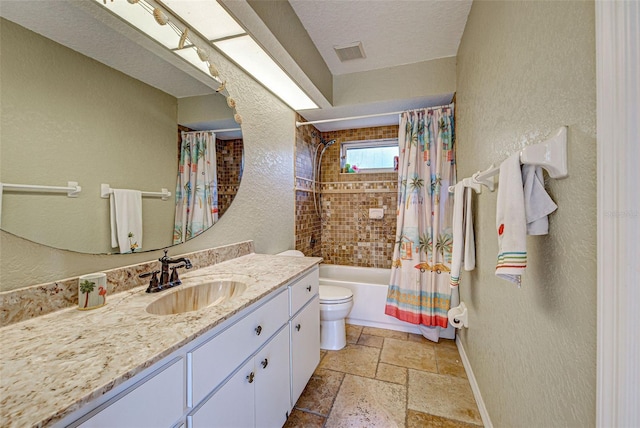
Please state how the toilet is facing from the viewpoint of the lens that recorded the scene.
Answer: facing to the right of the viewer

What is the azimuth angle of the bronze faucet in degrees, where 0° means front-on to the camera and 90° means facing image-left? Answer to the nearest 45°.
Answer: approximately 315°

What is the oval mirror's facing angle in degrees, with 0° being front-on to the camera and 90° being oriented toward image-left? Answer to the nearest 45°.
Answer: approximately 315°

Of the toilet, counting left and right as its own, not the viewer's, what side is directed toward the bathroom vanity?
right

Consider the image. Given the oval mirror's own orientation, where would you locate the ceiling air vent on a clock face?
The ceiling air vent is roughly at 10 o'clock from the oval mirror.

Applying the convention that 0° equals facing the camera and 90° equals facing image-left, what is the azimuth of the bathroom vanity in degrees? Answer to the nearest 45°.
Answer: approximately 315°

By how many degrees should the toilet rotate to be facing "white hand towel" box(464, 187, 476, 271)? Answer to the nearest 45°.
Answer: approximately 45° to its right
